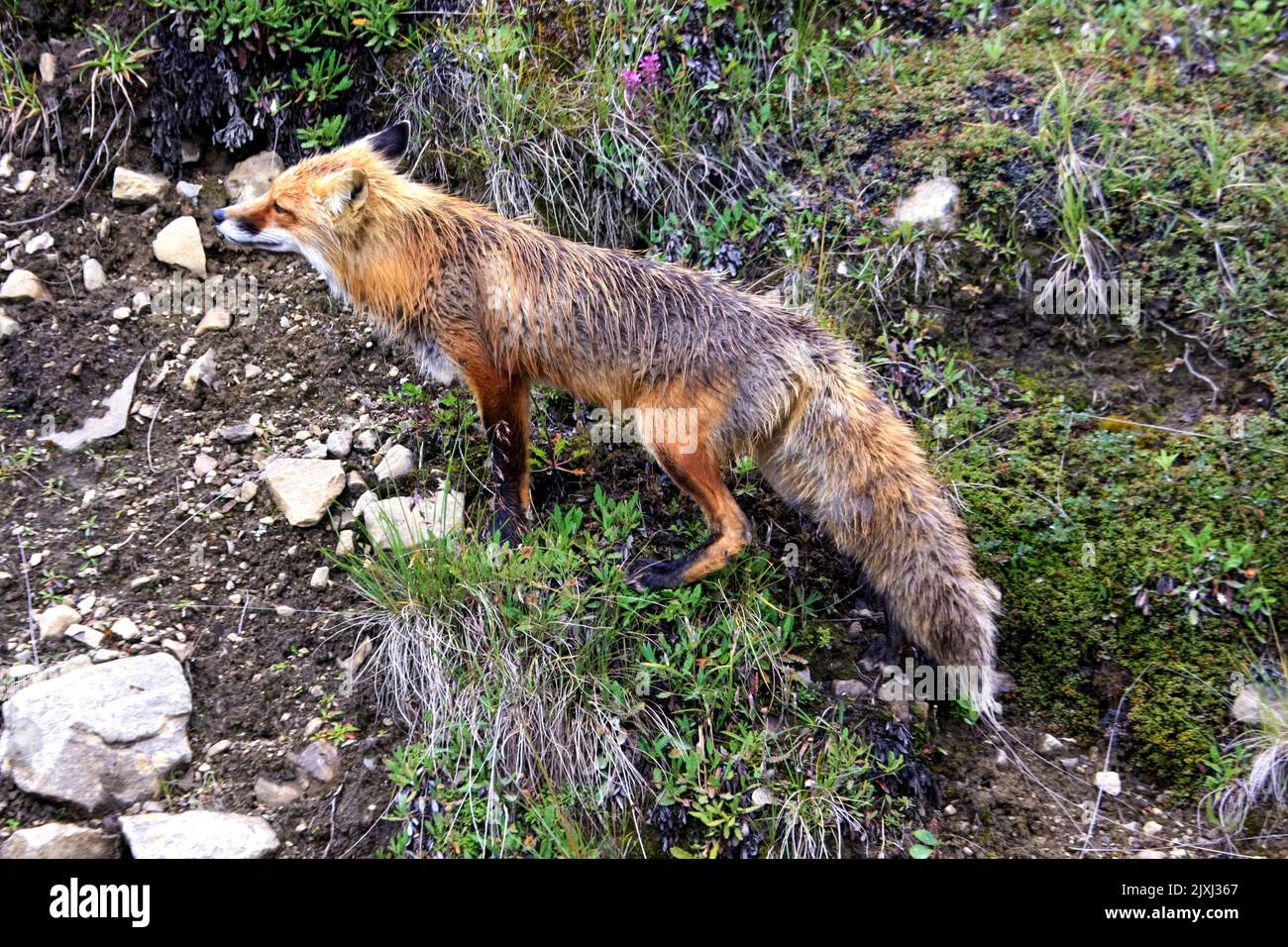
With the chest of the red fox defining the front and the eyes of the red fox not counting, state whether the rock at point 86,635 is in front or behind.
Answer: in front

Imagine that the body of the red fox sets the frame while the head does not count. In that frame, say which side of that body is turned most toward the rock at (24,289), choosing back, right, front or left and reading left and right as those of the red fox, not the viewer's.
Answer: front

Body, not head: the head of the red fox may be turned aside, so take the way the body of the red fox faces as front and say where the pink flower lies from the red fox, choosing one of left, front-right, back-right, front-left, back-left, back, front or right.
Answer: right

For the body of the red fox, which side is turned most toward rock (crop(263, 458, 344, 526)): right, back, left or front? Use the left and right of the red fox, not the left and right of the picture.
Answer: front

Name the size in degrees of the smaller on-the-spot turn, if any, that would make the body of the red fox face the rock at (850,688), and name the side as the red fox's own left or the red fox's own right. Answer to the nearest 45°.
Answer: approximately 135° to the red fox's own left

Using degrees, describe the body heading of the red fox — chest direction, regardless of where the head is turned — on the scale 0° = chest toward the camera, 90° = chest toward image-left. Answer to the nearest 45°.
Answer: approximately 90°
